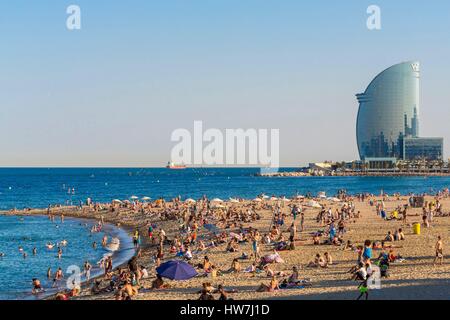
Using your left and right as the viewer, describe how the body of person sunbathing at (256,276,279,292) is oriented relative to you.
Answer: facing to the left of the viewer

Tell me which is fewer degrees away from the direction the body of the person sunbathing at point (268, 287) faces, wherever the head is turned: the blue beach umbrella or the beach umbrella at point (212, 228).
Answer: the blue beach umbrella

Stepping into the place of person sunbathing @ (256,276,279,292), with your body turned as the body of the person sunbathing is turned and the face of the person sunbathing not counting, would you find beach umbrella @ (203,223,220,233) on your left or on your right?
on your right

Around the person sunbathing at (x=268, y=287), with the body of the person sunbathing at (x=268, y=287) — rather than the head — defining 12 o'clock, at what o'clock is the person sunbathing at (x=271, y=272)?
the person sunbathing at (x=271, y=272) is roughly at 3 o'clock from the person sunbathing at (x=268, y=287).
